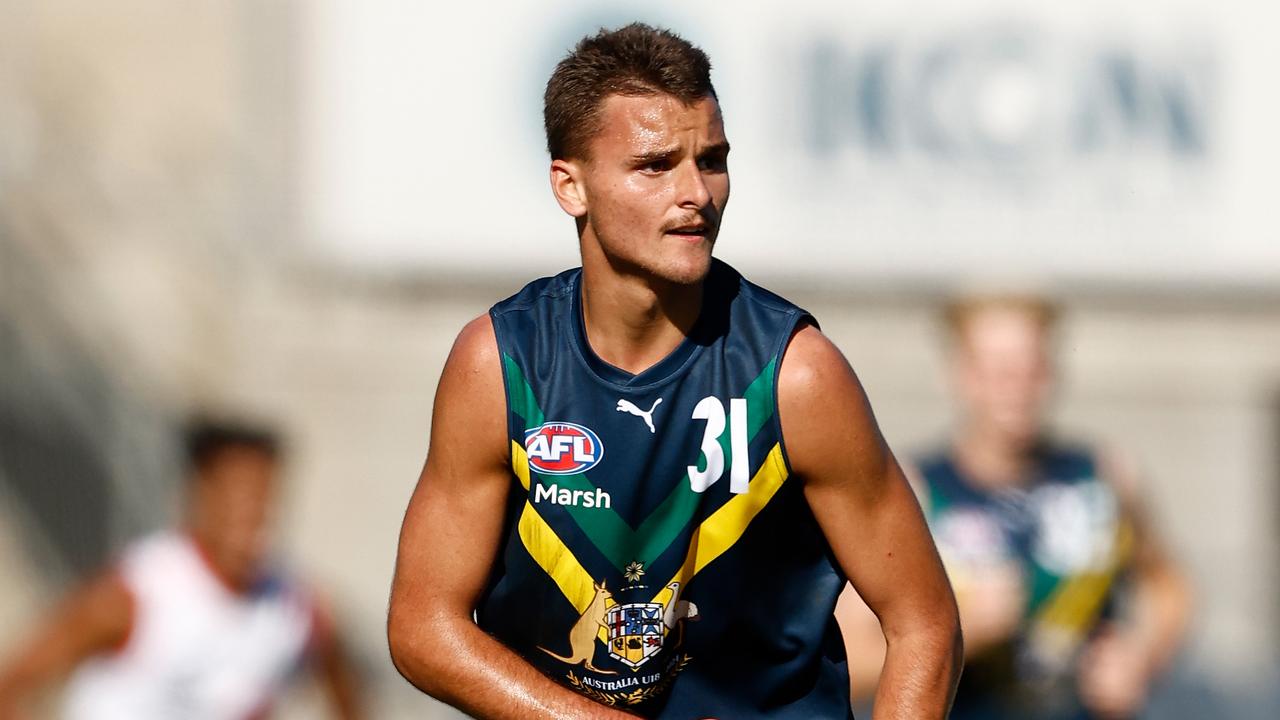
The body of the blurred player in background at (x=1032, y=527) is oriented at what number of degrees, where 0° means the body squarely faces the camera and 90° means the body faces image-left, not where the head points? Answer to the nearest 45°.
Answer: approximately 0°

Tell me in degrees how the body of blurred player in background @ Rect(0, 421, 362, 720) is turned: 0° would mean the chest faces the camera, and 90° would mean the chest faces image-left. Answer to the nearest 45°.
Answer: approximately 315°

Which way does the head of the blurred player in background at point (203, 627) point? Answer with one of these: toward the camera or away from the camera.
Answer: toward the camera

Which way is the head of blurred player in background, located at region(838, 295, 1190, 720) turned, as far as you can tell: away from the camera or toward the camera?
toward the camera

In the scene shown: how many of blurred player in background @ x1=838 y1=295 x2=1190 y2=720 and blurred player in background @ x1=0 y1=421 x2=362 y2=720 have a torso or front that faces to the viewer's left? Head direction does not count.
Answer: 0

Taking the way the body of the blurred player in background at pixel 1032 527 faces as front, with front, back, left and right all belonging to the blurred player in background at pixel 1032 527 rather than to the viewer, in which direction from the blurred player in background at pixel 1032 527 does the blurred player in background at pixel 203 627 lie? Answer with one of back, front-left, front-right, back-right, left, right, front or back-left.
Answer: right

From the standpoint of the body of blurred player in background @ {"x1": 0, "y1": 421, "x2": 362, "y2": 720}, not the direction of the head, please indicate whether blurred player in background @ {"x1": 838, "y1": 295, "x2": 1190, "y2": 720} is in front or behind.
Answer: in front
